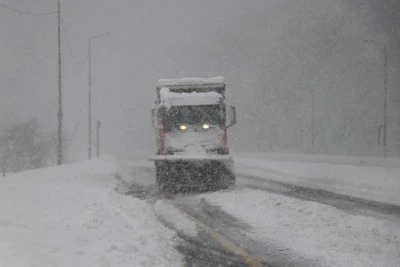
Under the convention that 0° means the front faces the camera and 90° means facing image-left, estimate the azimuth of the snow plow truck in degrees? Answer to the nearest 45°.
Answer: approximately 0°
